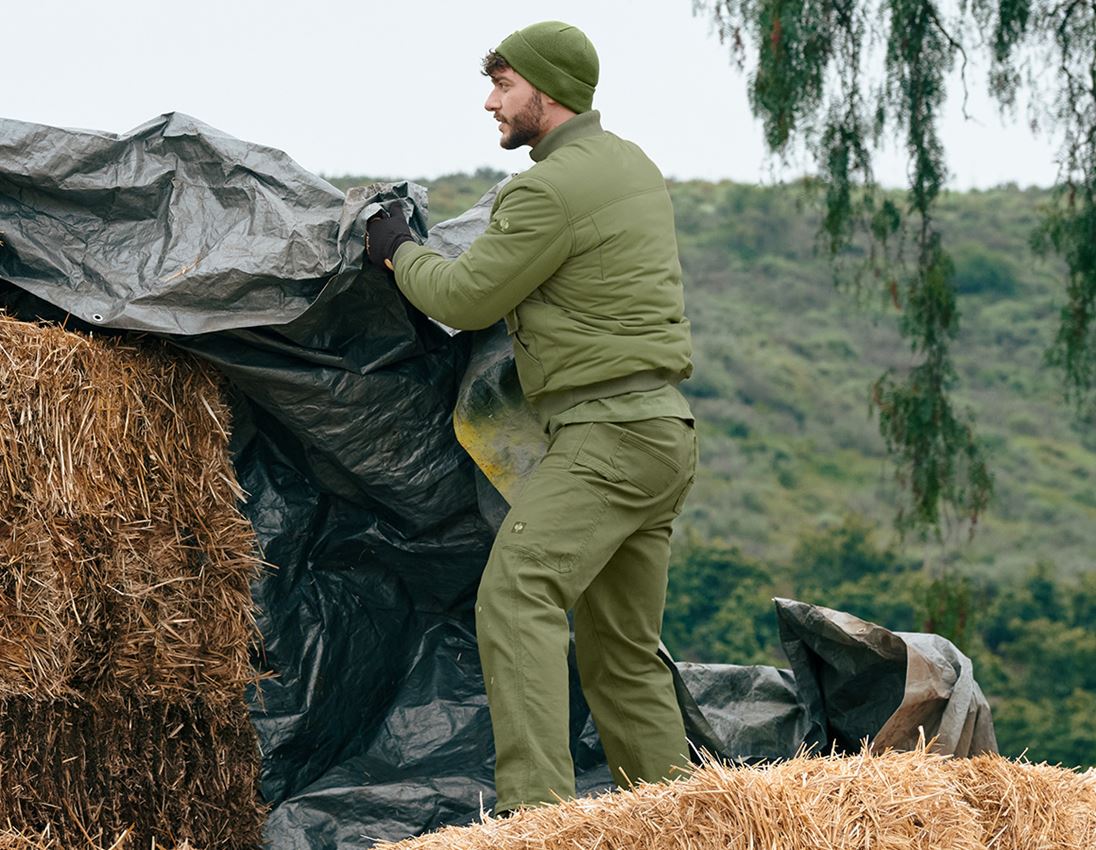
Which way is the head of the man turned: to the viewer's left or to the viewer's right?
to the viewer's left

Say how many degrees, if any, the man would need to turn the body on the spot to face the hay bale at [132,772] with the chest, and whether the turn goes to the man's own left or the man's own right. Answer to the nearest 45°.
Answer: approximately 45° to the man's own left

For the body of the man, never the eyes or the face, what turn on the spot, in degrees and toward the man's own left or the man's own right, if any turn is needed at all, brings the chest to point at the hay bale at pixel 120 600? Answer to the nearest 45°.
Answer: approximately 45° to the man's own left

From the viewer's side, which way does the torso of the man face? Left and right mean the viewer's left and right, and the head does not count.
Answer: facing away from the viewer and to the left of the viewer

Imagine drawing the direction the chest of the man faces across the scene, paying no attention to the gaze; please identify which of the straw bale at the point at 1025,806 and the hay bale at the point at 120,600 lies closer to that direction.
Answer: the hay bale

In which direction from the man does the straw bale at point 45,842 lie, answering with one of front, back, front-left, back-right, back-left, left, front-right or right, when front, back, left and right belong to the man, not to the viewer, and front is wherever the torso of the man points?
front-left

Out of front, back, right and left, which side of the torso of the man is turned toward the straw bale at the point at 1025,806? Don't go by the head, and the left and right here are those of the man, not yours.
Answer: back
